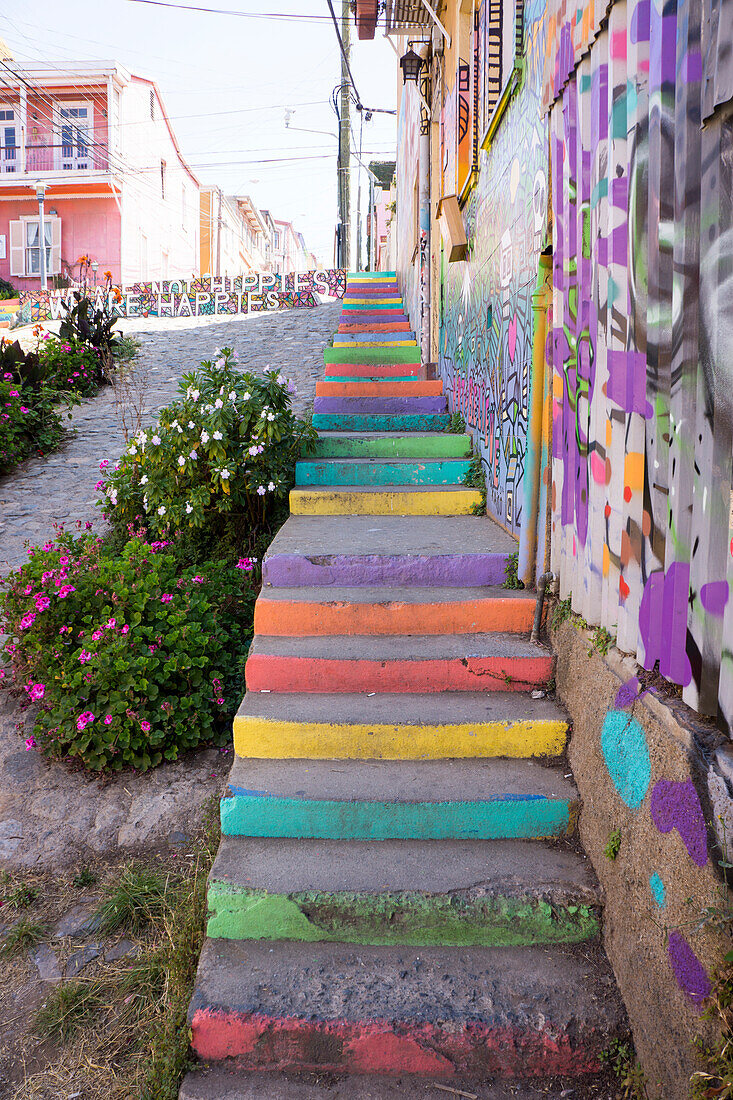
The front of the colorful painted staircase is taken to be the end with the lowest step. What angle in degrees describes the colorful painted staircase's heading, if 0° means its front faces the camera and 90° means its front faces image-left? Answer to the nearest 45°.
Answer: approximately 0°

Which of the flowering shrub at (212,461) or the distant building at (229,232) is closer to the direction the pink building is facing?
the flowering shrub

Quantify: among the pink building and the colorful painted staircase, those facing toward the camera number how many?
2

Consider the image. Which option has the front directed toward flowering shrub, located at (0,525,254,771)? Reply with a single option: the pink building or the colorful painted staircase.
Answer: the pink building

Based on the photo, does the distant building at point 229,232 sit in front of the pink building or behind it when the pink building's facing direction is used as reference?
behind

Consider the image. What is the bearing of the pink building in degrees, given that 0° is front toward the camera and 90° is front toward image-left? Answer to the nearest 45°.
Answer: approximately 0°

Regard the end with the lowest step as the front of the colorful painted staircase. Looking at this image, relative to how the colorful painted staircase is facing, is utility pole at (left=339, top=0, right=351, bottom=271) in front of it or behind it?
behind
